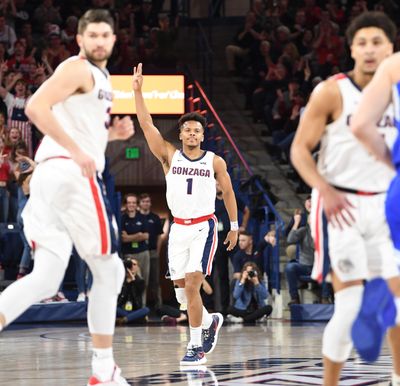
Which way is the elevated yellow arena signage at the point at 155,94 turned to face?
toward the camera

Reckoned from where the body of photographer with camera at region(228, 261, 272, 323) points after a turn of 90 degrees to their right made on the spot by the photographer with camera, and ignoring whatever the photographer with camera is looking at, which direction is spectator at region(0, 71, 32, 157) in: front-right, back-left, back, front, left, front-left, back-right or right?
front

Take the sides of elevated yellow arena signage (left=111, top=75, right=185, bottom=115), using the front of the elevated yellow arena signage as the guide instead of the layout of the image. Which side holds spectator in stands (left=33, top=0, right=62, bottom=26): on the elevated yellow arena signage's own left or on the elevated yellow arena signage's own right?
on the elevated yellow arena signage's own right

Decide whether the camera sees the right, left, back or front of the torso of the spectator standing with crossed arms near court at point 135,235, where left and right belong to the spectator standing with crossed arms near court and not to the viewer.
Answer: front

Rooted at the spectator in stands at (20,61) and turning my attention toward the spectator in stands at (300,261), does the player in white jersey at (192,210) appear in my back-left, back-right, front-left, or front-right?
front-right

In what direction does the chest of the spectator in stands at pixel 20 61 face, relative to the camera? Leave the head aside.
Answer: toward the camera

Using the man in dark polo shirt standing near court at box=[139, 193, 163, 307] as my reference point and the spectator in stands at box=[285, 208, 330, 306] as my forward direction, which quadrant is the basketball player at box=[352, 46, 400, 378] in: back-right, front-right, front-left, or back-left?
front-right

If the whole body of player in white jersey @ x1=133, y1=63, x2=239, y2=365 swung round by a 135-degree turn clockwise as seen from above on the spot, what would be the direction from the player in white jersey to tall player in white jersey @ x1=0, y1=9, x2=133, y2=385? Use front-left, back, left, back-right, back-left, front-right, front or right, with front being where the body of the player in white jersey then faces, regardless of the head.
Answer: back-left

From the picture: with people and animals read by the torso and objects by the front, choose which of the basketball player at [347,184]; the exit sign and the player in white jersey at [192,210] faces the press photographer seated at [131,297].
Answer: the exit sign

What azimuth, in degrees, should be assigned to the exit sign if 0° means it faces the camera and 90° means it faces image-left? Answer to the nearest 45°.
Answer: approximately 0°

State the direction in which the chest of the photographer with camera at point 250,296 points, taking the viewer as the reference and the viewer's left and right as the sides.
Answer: facing the viewer
